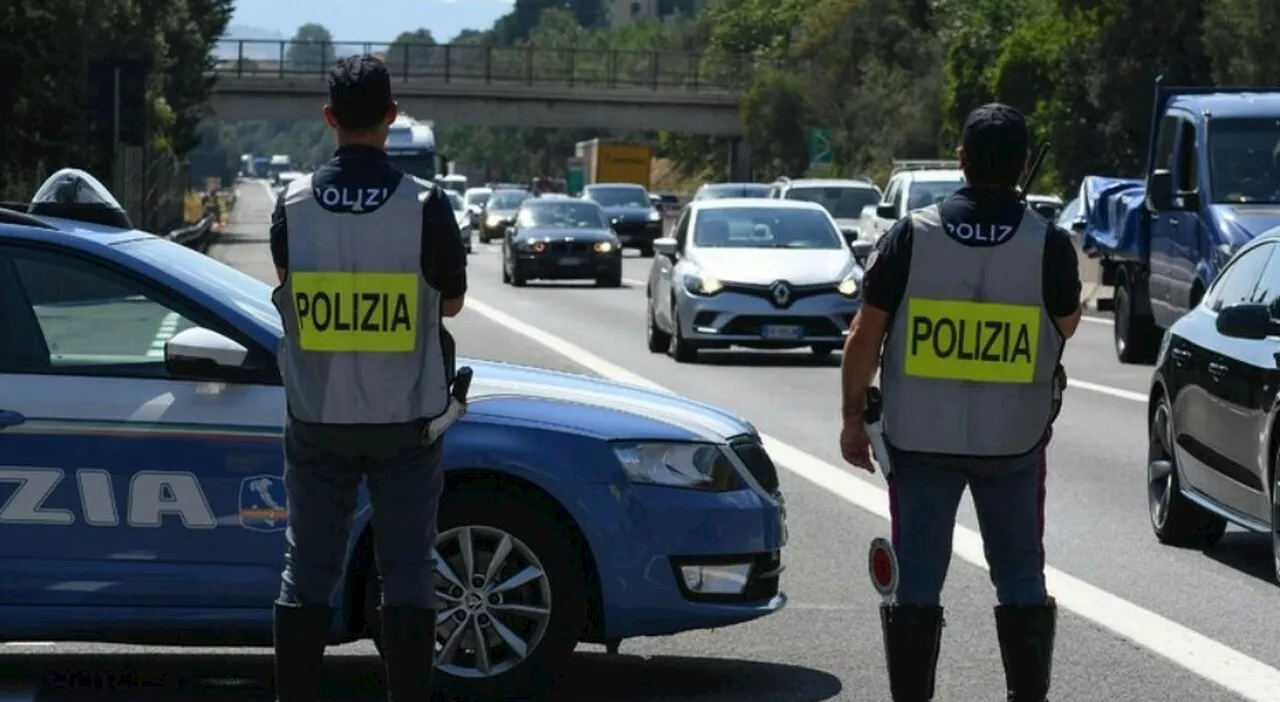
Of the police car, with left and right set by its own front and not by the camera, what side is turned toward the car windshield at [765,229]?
left

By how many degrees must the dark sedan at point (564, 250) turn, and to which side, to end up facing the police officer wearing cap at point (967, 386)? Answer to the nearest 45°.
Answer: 0° — it already faces them

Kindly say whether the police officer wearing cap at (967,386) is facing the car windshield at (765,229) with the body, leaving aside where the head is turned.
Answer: yes

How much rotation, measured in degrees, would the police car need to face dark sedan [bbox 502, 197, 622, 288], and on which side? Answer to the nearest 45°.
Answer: approximately 90° to its left

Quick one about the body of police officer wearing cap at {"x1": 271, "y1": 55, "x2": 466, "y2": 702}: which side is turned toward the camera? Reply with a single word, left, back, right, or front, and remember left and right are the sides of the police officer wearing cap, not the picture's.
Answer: back

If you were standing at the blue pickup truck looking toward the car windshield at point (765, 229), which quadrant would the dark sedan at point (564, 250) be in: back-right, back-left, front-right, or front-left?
front-right

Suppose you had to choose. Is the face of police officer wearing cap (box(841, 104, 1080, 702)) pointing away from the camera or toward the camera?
away from the camera

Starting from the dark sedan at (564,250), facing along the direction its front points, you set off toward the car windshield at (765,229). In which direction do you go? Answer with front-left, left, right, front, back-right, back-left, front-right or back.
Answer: front

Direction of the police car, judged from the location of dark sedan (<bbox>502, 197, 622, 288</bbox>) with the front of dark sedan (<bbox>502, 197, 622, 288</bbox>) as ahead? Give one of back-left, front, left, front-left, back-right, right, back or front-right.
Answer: front

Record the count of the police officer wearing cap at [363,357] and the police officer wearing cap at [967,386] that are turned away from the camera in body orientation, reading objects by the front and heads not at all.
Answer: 2

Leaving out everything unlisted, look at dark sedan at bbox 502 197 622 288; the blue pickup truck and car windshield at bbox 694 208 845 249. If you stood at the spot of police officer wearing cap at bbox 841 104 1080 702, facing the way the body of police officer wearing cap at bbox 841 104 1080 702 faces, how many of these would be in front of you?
3

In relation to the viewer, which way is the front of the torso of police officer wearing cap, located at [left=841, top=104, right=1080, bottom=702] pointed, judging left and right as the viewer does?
facing away from the viewer

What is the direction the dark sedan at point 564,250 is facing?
toward the camera

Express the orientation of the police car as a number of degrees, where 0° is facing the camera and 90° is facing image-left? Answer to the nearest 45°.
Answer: approximately 270°

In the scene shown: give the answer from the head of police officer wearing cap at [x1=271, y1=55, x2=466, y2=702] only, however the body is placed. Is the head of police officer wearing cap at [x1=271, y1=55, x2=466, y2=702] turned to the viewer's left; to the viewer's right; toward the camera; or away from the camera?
away from the camera

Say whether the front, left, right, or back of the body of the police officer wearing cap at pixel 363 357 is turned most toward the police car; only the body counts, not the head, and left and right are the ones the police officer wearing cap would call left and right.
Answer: front
